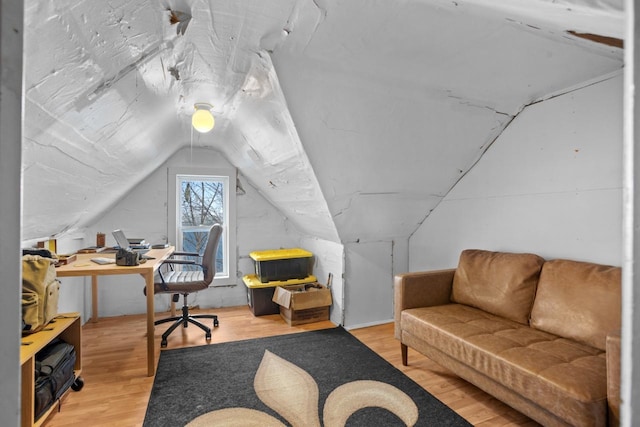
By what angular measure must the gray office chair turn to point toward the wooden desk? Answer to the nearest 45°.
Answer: approximately 45° to its left

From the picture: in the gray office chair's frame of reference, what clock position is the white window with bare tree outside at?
The white window with bare tree outside is roughly at 3 o'clock from the gray office chair.

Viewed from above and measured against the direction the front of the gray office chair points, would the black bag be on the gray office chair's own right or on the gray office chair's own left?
on the gray office chair's own left

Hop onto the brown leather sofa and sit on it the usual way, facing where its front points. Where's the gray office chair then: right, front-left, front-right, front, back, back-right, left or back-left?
front-right

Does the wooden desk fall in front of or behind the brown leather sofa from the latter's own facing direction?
in front

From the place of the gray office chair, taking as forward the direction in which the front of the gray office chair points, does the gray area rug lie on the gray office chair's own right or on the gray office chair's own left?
on the gray office chair's own left

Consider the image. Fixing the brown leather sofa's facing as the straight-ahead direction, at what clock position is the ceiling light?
The ceiling light is roughly at 1 o'clock from the brown leather sofa.

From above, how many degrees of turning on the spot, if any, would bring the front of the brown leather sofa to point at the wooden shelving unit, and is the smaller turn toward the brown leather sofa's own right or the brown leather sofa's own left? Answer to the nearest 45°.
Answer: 0° — it already faces it

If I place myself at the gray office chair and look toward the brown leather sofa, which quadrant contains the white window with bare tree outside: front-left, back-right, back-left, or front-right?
back-left

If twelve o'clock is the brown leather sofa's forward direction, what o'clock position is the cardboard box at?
The cardboard box is roughly at 2 o'clock from the brown leather sofa.

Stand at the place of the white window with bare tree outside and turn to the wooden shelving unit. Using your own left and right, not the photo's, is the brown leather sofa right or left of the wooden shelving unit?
left

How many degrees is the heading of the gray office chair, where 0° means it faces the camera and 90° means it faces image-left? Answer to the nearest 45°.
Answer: approximately 90°
